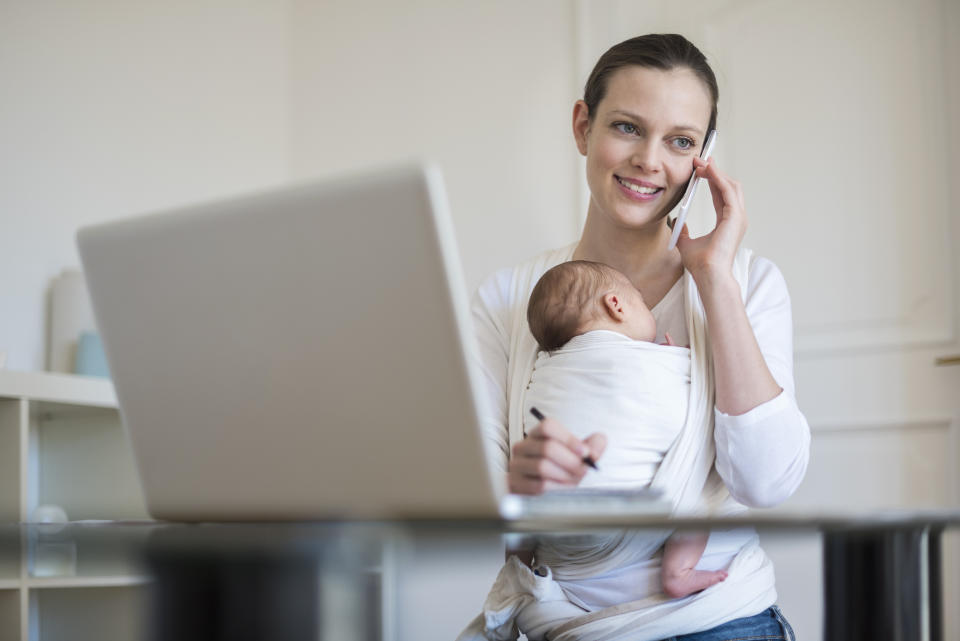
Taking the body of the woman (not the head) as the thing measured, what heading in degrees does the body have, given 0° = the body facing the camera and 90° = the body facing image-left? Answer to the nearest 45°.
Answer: approximately 0°

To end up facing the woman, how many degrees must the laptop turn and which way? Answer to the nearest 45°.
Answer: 0° — it already faces them

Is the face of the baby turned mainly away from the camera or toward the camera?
away from the camera

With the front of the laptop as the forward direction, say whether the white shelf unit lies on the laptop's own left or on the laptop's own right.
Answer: on the laptop's own left

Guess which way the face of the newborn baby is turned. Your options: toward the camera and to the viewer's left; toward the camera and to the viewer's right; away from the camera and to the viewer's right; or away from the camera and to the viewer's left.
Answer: away from the camera and to the viewer's right

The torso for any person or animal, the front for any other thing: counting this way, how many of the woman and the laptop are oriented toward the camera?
1

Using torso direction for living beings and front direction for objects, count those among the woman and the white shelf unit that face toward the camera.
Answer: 2

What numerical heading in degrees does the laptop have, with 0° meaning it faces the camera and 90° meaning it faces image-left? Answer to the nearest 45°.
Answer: approximately 225°
